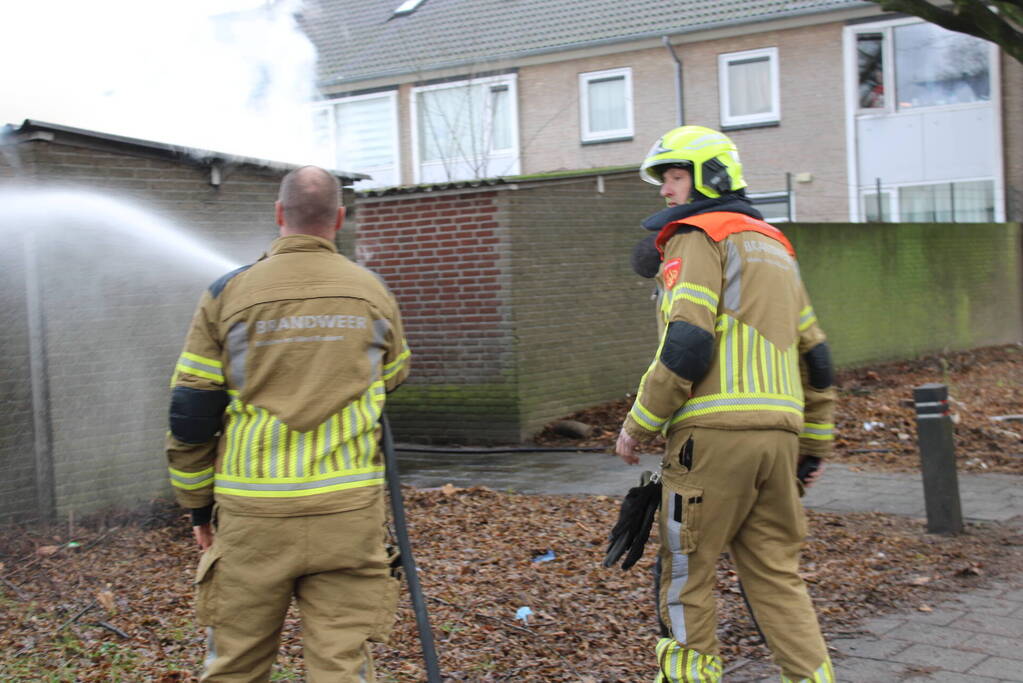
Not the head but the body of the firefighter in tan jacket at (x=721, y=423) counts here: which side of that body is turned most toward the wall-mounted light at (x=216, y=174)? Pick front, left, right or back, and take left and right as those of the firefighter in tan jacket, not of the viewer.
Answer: front

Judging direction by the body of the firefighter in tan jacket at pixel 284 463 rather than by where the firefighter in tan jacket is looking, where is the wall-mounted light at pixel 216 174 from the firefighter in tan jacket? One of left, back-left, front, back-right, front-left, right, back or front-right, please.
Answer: front

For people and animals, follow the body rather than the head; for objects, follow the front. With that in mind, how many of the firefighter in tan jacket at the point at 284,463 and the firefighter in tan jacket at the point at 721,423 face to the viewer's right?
0

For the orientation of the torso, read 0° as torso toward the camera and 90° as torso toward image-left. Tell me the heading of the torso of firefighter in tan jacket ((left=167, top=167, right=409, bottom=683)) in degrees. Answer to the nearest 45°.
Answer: approximately 180°

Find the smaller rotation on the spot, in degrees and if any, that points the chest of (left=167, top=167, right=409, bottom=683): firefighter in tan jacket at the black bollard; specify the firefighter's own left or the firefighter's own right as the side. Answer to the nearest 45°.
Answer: approximately 45° to the firefighter's own right

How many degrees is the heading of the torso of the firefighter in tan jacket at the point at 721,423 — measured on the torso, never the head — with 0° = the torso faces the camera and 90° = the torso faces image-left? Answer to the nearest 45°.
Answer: approximately 135°

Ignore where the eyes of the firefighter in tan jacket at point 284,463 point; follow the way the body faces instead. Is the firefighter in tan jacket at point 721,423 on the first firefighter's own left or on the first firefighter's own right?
on the first firefighter's own right

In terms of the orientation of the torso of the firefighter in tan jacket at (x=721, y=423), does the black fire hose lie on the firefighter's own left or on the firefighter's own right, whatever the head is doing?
on the firefighter's own left
